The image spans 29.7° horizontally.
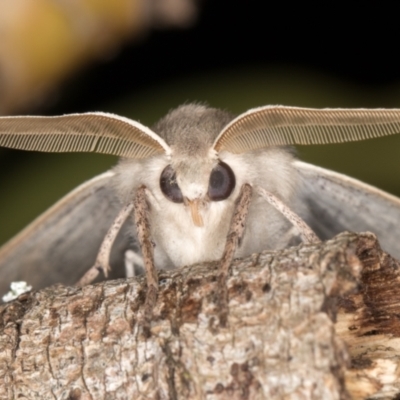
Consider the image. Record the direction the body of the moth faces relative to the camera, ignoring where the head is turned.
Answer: toward the camera
